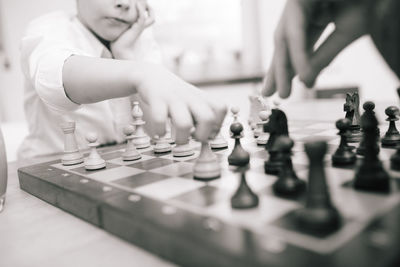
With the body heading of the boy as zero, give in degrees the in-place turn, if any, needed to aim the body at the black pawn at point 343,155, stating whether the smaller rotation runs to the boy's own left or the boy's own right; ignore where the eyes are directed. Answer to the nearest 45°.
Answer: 0° — they already face it

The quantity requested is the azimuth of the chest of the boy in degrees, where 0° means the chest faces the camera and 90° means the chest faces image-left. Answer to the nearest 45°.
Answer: approximately 315°

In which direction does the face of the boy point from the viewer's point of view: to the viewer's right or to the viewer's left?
to the viewer's right

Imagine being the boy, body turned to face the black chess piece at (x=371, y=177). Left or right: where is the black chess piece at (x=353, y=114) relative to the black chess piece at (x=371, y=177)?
left
